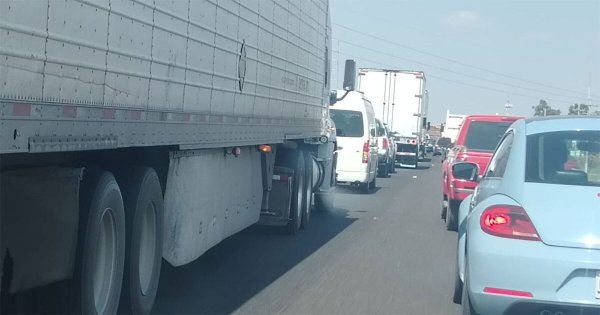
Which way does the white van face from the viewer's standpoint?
away from the camera

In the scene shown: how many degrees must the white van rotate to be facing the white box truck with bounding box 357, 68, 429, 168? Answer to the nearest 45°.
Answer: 0° — it already faces it

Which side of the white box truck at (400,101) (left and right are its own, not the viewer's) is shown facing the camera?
back

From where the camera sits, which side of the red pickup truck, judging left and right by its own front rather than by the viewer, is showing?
back

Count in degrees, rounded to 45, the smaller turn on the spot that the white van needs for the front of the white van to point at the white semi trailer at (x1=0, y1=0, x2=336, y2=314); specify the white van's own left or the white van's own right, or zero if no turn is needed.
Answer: approximately 180°

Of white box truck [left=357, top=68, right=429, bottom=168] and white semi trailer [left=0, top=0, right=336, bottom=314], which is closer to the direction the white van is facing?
the white box truck

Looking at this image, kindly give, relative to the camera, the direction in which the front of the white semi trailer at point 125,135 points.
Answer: facing away from the viewer and to the right of the viewer

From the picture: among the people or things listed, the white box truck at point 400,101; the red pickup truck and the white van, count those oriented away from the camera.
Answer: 3

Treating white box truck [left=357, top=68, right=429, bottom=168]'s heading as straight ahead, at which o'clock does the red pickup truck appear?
The red pickup truck is roughly at 6 o'clock from the white box truck.
